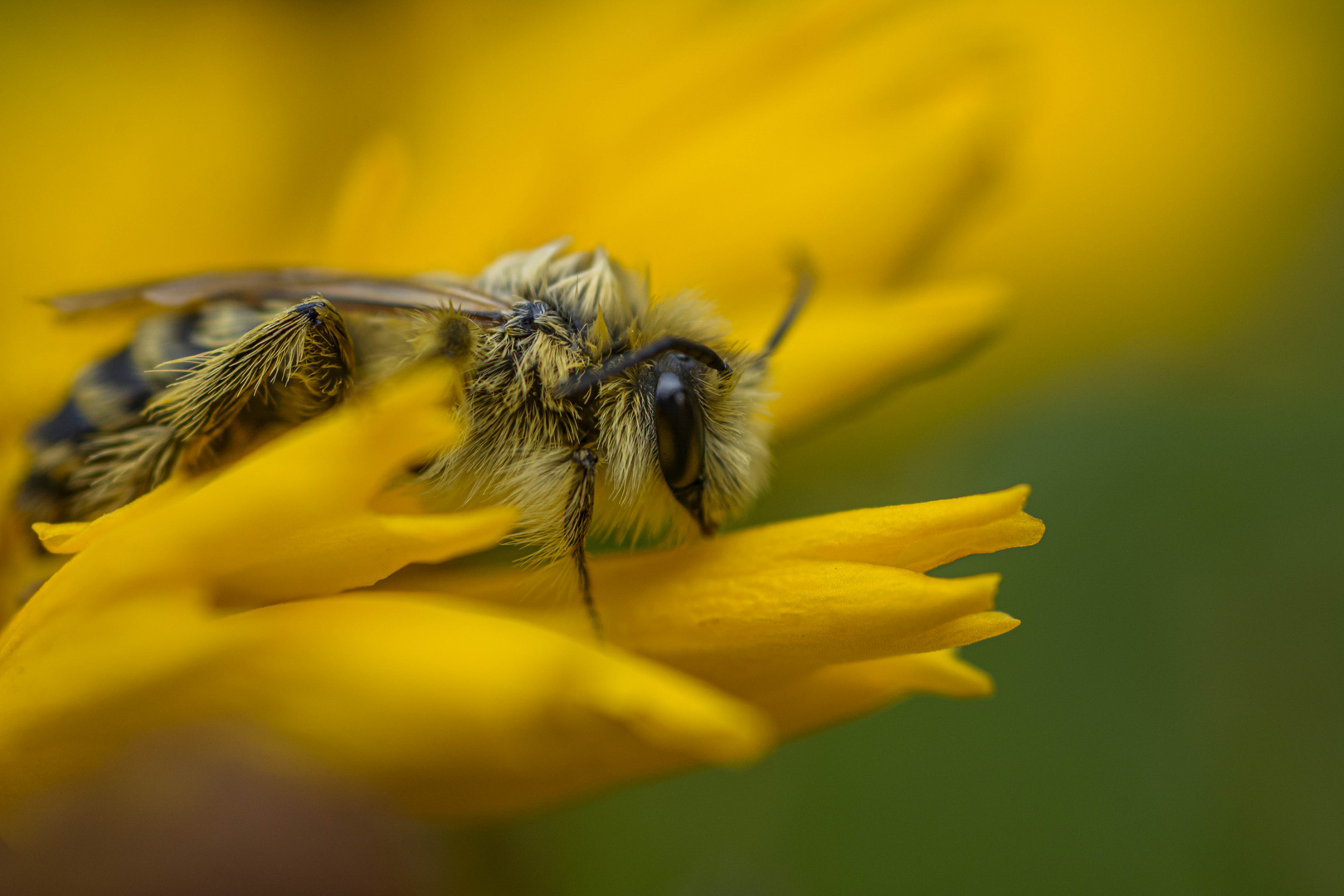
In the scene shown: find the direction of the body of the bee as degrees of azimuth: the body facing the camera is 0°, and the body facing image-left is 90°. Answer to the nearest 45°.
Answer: approximately 270°
